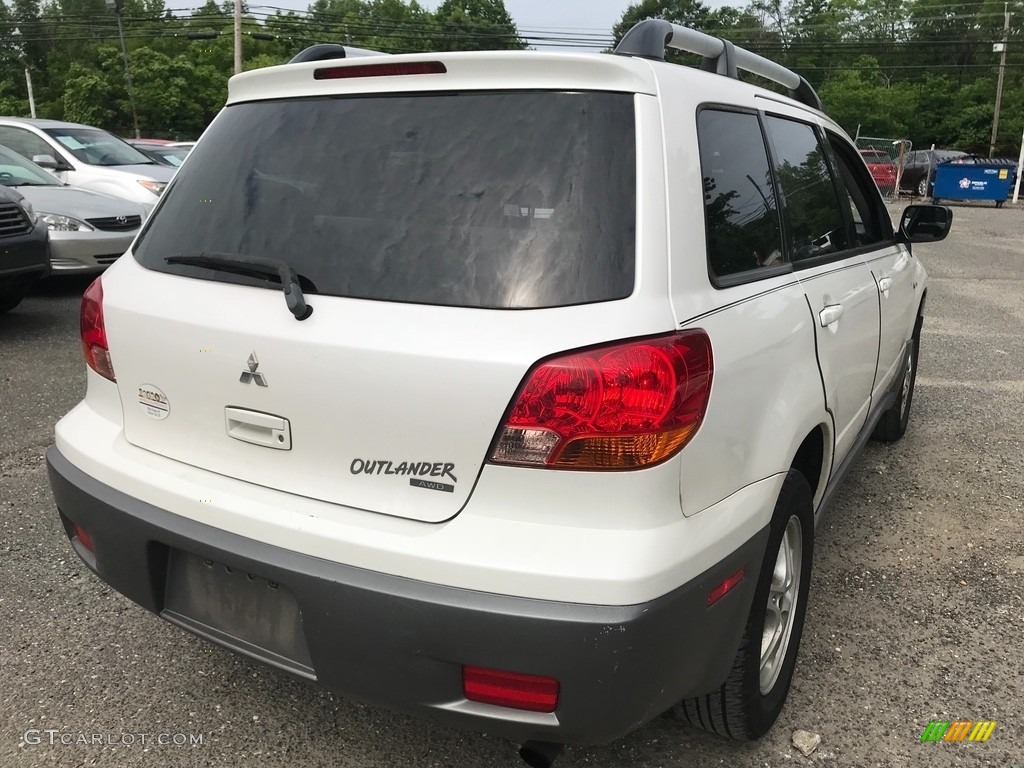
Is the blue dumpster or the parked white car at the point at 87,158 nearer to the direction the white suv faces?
the blue dumpster

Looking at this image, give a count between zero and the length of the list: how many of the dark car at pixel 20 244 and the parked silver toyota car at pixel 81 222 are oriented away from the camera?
0

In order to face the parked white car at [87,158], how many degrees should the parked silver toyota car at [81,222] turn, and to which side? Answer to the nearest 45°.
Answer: approximately 135° to its left

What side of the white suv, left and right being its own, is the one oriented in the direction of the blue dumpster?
front

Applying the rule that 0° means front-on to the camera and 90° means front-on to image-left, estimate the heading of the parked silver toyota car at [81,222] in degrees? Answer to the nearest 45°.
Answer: approximately 315°

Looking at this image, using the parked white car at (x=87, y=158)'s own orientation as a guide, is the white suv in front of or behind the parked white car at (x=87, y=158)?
in front

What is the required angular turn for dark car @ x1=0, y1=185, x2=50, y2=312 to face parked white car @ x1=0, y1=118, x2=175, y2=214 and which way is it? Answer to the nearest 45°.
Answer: approximately 135° to its left

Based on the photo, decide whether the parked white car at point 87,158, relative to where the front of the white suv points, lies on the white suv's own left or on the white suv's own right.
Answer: on the white suv's own left
